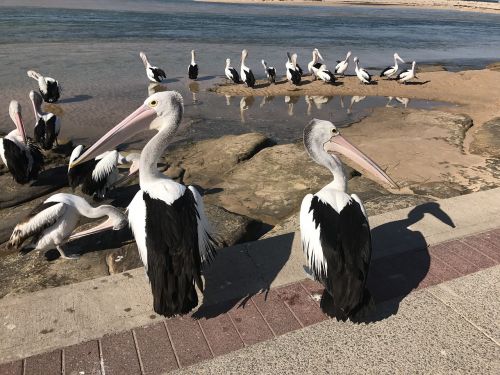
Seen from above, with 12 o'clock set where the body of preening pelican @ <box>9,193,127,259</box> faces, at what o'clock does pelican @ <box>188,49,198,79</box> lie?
The pelican is roughly at 10 o'clock from the preening pelican.

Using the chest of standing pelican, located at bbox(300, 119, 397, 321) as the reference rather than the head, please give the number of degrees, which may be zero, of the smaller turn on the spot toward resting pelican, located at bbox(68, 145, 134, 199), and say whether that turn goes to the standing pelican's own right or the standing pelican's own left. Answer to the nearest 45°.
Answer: approximately 45° to the standing pelican's own left

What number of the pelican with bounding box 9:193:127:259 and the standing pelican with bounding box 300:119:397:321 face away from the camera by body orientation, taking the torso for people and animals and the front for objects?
1

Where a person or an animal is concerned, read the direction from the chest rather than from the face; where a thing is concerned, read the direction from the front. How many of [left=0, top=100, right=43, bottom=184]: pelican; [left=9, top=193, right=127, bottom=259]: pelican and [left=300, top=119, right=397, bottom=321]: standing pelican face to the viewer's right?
1

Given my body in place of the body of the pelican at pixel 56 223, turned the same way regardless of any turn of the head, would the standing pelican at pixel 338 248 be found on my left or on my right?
on my right

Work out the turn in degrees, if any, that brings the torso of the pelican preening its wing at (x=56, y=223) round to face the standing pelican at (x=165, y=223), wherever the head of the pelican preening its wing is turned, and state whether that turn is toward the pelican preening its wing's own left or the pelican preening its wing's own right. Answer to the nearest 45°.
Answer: approximately 45° to the pelican preening its wing's own right

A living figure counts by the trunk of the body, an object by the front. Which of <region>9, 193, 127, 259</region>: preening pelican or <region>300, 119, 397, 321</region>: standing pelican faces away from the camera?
the standing pelican

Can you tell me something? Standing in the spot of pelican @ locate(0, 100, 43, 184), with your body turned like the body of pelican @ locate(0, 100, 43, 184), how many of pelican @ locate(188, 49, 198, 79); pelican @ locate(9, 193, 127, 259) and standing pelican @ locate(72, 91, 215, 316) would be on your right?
1

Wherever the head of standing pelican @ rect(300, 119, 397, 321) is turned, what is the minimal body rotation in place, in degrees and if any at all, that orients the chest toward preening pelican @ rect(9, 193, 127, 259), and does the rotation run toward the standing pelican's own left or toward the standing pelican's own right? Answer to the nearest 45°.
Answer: approximately 90° to the standing pelican's own left

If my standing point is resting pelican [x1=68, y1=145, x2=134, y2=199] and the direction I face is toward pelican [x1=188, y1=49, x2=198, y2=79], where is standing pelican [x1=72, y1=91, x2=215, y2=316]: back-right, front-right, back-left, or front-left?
back-right

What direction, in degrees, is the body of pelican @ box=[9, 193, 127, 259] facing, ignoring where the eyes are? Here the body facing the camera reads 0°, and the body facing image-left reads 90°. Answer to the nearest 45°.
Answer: approximately 270°

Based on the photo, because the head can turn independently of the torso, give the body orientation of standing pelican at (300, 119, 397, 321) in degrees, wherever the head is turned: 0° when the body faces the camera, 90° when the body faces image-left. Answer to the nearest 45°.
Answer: approximately 180°
